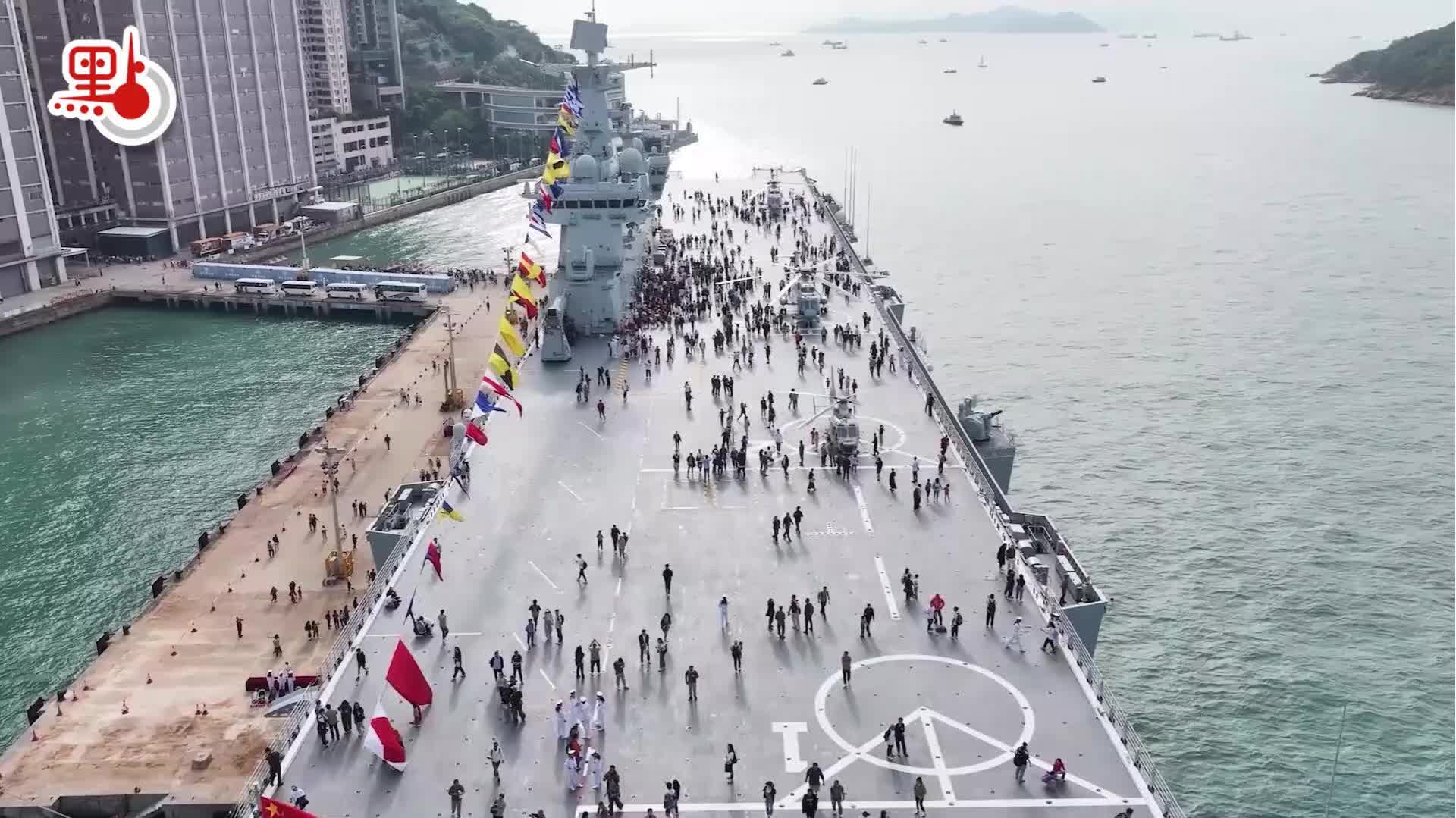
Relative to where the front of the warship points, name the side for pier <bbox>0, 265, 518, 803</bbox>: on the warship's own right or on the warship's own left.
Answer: on the warship's own right

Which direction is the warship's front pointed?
toward the camera

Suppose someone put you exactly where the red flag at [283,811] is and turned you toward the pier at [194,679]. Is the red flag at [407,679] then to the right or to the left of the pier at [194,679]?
right
